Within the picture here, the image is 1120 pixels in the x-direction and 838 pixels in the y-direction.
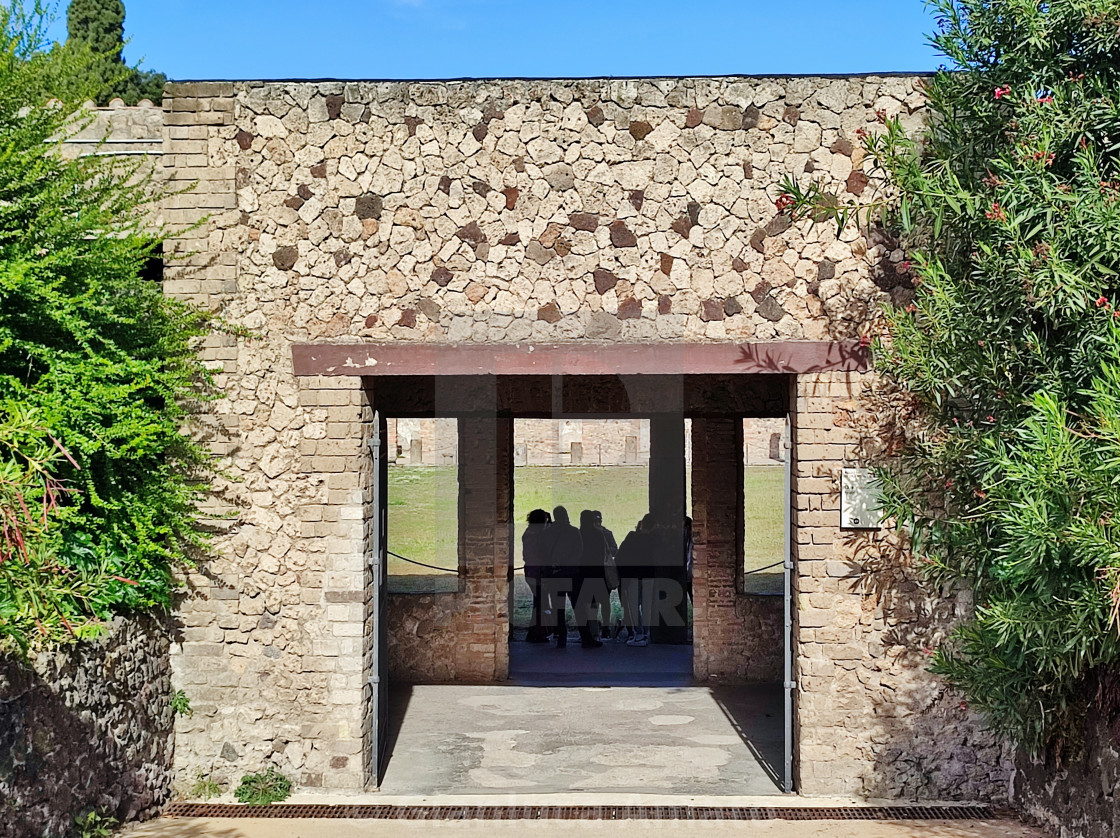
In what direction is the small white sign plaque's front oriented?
toward the camera

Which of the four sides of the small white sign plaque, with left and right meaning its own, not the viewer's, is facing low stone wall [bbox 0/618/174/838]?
right

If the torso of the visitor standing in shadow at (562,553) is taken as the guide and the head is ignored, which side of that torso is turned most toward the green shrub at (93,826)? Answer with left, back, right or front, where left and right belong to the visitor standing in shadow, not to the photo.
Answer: back

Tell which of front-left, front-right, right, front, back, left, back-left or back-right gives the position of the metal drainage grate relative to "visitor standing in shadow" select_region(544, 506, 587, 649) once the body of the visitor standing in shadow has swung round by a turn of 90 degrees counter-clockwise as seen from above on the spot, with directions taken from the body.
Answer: left

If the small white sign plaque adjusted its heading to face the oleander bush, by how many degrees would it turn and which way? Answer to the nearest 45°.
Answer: approximately 45° to its left

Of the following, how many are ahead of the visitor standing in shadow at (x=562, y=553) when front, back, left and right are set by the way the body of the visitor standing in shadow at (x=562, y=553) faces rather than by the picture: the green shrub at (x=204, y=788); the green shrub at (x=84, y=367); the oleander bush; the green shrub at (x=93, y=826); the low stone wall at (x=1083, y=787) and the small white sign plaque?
0

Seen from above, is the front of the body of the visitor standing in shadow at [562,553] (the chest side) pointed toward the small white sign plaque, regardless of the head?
no

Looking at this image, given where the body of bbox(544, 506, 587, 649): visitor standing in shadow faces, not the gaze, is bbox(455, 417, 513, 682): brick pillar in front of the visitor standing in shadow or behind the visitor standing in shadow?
behind

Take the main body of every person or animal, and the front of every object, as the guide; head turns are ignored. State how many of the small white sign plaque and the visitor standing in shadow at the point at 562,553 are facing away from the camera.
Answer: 1

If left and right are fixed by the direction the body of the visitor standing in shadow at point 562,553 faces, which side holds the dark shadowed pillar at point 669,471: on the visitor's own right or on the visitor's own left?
on the visitor's own right

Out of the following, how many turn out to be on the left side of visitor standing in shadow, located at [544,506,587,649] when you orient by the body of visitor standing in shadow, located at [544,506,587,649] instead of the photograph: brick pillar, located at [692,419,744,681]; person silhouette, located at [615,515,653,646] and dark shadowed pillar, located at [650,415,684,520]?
0

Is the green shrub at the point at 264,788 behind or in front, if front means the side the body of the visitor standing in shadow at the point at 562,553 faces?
behind

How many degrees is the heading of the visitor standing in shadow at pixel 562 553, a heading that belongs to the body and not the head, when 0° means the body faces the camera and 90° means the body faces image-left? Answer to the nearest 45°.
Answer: approximately 180°

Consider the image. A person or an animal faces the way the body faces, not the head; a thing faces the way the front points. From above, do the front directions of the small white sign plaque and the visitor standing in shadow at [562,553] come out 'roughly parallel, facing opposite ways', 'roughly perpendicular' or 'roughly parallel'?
roughly parallel, facing opposite ways

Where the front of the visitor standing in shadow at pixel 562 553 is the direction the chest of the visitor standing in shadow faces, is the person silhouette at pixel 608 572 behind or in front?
in front

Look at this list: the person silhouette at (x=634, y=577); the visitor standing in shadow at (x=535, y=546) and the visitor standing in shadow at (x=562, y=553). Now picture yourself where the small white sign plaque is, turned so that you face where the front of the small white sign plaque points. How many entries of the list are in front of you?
0

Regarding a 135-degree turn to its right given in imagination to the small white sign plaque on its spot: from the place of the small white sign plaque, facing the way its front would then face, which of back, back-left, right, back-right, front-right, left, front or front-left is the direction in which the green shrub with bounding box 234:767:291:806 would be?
front-left

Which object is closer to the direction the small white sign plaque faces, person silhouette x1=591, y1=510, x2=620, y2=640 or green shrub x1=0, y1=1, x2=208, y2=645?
the green shrub
